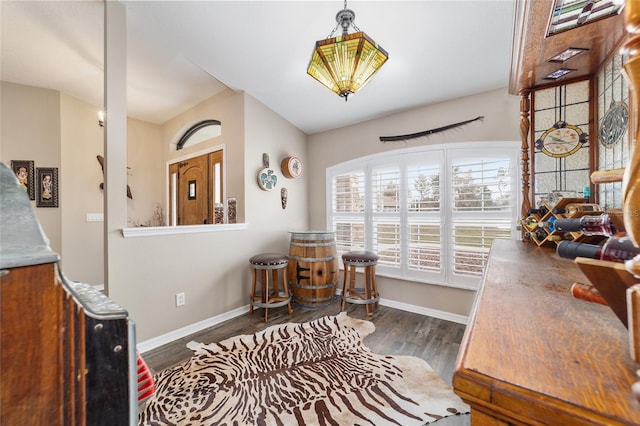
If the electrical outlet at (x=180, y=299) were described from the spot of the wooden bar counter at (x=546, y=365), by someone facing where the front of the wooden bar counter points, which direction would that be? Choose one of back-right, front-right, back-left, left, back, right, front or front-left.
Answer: front

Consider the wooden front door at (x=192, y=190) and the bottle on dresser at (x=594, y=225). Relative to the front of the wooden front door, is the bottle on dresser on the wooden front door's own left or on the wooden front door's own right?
on the wooden front door's own left

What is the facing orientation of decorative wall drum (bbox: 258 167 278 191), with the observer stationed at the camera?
facing the viewer and to the right of the viewer

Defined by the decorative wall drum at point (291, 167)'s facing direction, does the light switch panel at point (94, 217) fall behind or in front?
behind

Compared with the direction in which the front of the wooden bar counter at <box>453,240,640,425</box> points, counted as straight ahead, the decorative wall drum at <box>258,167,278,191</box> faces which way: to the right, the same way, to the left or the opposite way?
the opposite way

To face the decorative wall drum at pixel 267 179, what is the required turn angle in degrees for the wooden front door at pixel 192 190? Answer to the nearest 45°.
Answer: approximately 90° to its left

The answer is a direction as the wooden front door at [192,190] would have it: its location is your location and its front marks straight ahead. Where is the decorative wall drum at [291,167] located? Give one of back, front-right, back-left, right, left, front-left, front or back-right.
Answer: left

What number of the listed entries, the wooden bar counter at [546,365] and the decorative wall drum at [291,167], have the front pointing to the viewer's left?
1

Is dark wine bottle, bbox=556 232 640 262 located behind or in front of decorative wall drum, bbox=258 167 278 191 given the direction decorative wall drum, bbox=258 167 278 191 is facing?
in front

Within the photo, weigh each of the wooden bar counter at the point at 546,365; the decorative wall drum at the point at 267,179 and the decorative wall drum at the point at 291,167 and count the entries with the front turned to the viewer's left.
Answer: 1

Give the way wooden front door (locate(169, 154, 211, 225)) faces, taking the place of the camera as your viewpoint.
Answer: facing the viewer and to the left of the viewer

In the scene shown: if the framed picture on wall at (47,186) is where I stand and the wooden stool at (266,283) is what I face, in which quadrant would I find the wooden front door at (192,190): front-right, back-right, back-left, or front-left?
front-left
